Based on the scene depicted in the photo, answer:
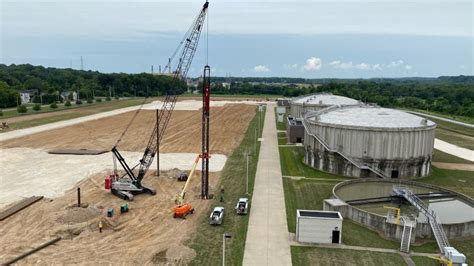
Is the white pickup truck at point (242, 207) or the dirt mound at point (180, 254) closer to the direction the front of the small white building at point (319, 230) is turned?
the dirt mound

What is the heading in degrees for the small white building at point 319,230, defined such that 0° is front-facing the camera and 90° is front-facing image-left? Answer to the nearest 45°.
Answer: approximately 0°

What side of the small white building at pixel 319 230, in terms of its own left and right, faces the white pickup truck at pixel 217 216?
right

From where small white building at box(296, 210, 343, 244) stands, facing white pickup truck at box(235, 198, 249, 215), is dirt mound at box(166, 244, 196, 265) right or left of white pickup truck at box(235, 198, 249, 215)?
left

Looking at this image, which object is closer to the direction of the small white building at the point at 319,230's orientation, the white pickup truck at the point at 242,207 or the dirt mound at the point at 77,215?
the dirt mound

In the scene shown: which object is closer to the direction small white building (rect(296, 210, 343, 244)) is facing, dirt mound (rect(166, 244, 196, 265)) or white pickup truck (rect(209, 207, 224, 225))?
the dirt mound

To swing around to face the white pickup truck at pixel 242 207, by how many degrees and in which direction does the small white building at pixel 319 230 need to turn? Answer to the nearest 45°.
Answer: approximately 135° to its right

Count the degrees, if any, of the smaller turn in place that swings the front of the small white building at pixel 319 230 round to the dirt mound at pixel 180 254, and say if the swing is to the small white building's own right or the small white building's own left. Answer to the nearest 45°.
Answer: approximately 45° to the small white building's own right

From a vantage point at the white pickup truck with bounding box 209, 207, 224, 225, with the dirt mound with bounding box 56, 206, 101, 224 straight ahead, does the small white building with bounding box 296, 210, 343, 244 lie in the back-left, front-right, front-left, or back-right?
back-left

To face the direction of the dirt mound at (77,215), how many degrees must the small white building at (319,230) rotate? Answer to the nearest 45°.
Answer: approximately 90° to its right
